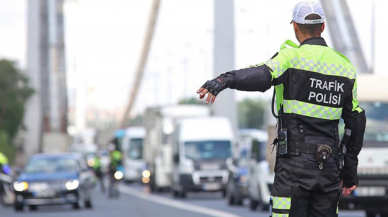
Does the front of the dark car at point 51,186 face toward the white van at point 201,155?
no

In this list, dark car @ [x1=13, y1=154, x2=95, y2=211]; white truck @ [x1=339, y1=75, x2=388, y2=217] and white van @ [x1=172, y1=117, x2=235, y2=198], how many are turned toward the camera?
3

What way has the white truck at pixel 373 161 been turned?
toward the camera

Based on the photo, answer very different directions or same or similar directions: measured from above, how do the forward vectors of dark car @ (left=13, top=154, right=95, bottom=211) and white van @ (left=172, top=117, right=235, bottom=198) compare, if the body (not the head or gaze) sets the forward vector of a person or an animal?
same or similar directions

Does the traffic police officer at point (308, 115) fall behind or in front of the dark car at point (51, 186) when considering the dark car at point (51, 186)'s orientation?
in front

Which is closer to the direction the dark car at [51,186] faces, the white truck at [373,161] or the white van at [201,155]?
the white truck

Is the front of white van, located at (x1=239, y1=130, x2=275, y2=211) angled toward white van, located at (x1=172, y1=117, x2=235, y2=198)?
no

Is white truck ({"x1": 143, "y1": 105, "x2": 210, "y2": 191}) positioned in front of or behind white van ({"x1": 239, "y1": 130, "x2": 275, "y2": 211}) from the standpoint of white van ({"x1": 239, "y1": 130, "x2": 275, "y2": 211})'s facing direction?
behind

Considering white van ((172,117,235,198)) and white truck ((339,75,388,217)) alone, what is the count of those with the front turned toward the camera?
2
